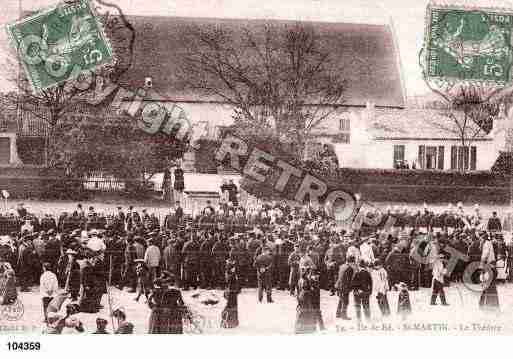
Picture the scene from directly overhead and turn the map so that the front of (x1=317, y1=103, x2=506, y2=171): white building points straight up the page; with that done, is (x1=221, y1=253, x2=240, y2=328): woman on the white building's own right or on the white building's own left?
on the white building's own right

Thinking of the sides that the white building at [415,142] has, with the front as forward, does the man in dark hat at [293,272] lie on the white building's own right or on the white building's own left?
on the white building's own right

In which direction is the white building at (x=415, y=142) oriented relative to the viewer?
toward the camera
